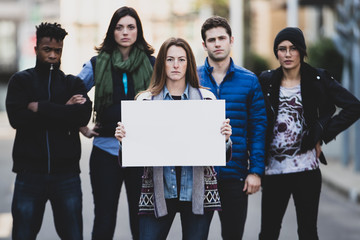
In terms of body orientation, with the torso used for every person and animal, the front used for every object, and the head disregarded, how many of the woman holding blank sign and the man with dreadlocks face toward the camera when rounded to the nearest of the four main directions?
2

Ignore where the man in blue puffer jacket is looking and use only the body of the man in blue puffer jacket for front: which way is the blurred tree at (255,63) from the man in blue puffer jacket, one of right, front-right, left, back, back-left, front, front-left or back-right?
back-right

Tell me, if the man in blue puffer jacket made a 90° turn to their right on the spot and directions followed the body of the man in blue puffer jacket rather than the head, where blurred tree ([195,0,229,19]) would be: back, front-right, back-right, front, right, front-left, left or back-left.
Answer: front-right

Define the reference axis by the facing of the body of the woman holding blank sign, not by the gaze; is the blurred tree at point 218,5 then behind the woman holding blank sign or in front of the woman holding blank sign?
behind

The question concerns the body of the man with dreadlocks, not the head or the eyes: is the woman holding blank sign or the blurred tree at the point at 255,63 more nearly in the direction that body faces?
the woman holding blank sign

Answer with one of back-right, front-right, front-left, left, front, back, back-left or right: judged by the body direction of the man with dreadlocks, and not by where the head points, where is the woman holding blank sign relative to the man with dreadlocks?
front-left

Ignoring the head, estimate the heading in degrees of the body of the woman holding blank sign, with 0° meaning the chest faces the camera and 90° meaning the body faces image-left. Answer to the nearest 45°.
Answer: approximately 0°

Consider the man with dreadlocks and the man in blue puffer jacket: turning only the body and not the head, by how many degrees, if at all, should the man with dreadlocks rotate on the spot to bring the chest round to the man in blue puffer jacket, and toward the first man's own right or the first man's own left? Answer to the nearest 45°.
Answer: approximately 90° to the first man's own left

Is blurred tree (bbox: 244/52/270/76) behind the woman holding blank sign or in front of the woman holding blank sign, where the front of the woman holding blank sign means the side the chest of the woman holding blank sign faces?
behind

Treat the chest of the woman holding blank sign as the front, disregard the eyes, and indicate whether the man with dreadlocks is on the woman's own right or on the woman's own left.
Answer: on the woman's own right

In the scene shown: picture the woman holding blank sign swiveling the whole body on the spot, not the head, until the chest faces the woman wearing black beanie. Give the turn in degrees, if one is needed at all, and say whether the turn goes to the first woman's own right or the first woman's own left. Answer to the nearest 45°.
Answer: approximately 135° to the first woman's own left

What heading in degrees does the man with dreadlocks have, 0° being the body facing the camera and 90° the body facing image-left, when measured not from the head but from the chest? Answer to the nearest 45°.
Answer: approximately 0°
